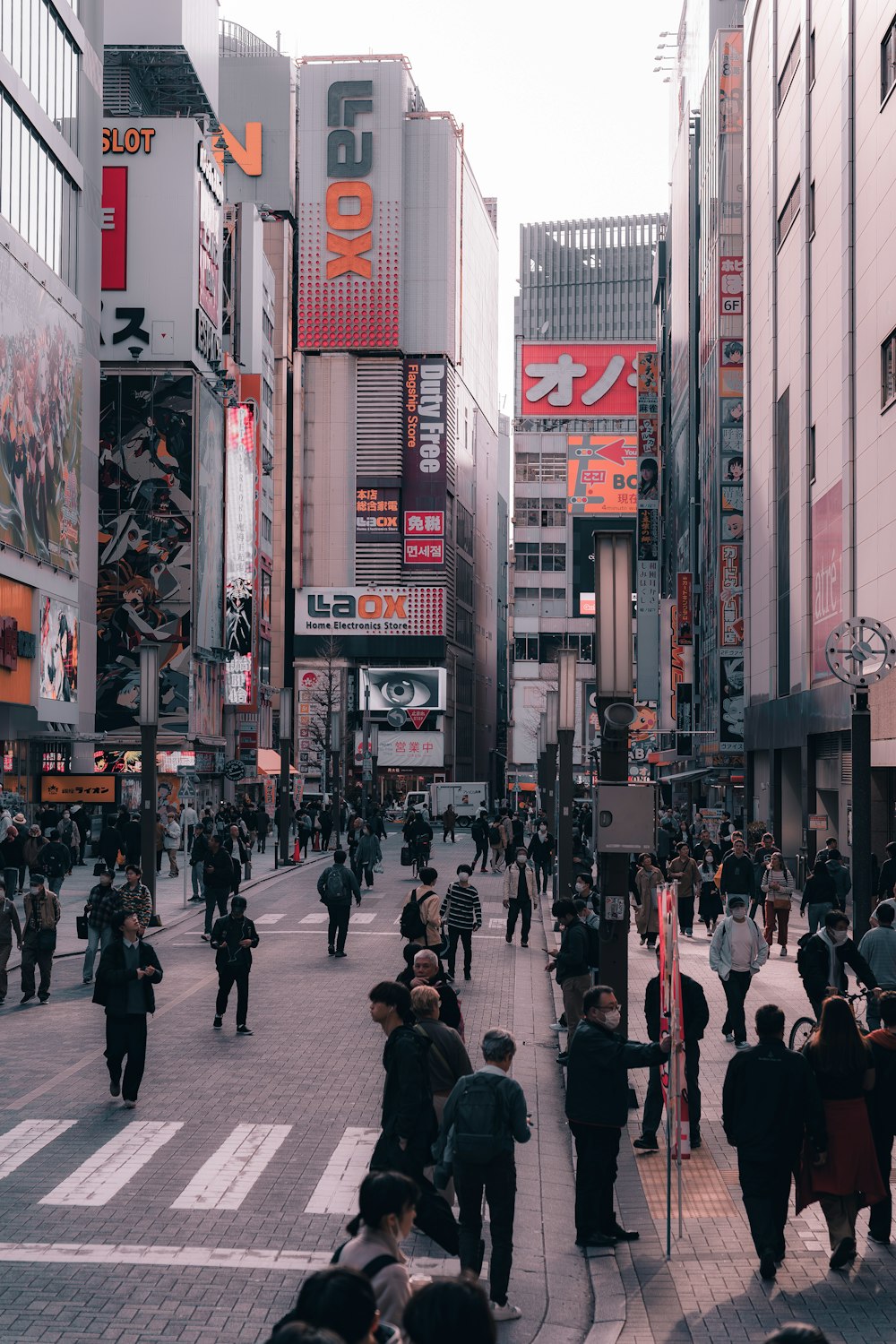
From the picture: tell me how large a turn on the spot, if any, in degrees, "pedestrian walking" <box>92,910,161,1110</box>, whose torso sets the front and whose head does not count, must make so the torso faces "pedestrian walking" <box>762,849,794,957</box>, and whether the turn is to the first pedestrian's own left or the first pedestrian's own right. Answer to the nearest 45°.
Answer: approximately 90° to the first pedestrian's own left

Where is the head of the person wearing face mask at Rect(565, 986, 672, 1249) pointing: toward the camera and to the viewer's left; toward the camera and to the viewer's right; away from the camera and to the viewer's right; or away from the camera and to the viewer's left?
toward the camera and to the viewer's right

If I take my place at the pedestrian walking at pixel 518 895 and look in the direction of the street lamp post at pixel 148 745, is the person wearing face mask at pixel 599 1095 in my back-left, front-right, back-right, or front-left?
back-left

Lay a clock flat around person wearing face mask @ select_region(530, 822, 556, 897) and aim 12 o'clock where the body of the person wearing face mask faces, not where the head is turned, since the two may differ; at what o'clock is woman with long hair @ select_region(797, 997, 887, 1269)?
The woman with long hair is roughly at 12 o'clock from the person wearing face mask.

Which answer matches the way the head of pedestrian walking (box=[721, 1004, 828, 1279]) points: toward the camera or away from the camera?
away from the camera

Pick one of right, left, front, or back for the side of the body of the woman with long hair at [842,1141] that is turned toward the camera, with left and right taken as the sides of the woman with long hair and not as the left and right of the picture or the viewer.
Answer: back

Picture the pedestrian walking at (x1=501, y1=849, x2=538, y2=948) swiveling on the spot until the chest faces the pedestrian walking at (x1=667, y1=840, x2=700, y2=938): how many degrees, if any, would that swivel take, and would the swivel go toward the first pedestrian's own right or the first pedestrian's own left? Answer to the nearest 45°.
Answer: approximately 135° to the first pedestrian's own left

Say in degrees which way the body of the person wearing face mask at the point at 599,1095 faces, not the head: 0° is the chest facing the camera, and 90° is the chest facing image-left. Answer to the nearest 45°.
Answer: approximately 270°

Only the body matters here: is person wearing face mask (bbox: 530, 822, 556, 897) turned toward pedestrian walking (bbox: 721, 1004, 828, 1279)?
yes

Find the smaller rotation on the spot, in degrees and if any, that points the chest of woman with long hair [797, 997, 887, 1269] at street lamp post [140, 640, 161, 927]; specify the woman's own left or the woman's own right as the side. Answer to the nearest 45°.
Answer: approximately 45° to the woman's own left

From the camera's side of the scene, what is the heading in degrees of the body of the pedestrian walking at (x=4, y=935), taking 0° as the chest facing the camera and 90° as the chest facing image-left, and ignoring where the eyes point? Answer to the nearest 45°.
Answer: approximately 0°

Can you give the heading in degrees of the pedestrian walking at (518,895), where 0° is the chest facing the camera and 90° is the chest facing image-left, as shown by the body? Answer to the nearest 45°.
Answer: approximately 0°

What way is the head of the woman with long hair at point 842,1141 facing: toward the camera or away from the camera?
away from the camera
